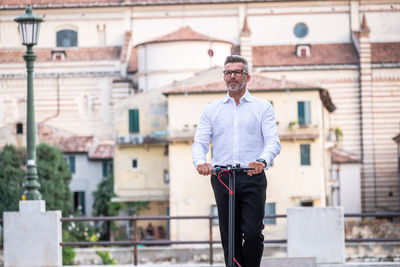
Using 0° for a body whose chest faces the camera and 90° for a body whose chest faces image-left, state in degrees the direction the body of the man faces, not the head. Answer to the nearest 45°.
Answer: approximately 0°

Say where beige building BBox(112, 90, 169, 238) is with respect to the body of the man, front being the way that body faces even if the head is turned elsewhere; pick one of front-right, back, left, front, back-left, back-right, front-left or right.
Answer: back

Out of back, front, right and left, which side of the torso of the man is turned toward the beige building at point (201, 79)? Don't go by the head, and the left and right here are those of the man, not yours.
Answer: back

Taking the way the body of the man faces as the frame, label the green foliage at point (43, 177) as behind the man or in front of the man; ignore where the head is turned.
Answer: behind

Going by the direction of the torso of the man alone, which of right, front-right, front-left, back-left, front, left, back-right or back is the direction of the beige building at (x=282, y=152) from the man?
back

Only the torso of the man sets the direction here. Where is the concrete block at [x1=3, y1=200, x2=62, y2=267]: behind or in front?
behind

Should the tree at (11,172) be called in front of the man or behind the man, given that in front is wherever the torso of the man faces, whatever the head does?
behind

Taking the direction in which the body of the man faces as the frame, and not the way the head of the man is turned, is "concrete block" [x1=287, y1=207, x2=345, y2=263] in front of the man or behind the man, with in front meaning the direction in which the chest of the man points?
behind
